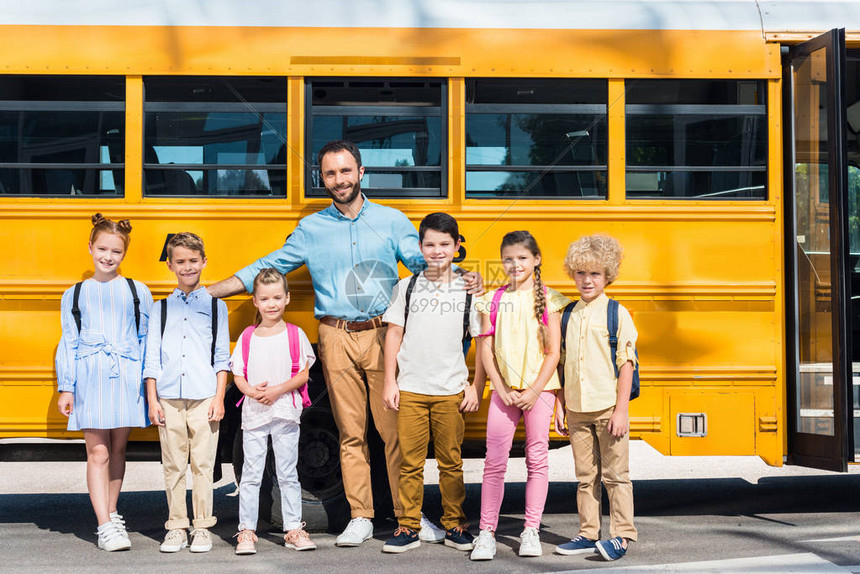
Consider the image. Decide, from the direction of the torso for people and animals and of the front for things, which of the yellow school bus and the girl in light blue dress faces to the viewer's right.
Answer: the yellow school bus

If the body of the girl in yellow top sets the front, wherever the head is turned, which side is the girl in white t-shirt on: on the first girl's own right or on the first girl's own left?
on the first girl's own right

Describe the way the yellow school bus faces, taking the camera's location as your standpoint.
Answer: facing to the right of the viewer

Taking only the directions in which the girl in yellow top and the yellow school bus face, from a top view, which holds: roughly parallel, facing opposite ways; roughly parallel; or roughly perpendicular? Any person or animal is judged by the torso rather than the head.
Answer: roughly perpendicular

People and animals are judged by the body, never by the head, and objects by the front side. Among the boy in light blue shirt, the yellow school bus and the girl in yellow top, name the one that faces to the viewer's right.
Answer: the yellow school bus

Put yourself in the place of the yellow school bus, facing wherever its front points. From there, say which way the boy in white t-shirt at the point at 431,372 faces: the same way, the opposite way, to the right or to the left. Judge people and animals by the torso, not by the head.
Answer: to the right
